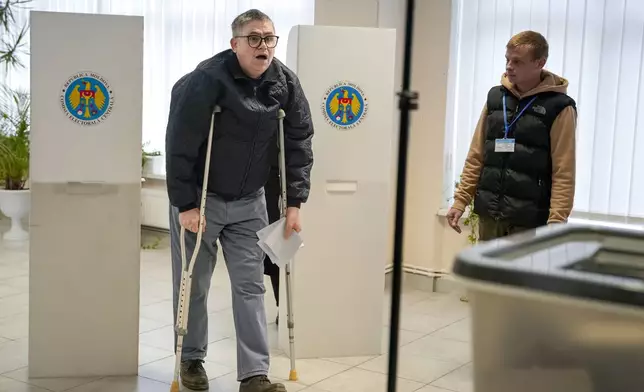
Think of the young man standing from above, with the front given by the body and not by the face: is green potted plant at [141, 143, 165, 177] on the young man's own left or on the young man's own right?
on the young man's own right

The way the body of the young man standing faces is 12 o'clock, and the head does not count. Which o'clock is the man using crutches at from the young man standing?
The man using crutches is roughly at 1 o'clock from the young man standing.

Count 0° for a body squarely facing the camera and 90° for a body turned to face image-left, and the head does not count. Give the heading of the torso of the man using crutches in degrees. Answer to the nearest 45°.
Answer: approximately 315°

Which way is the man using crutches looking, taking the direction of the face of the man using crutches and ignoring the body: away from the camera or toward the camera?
toward the camera

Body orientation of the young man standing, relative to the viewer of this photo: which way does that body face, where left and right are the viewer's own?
facing the viewer and to the left of the viewer

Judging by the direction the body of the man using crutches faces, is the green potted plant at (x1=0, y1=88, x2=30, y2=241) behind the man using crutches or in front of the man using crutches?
behind

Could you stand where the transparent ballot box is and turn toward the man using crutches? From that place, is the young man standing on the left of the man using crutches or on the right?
right
